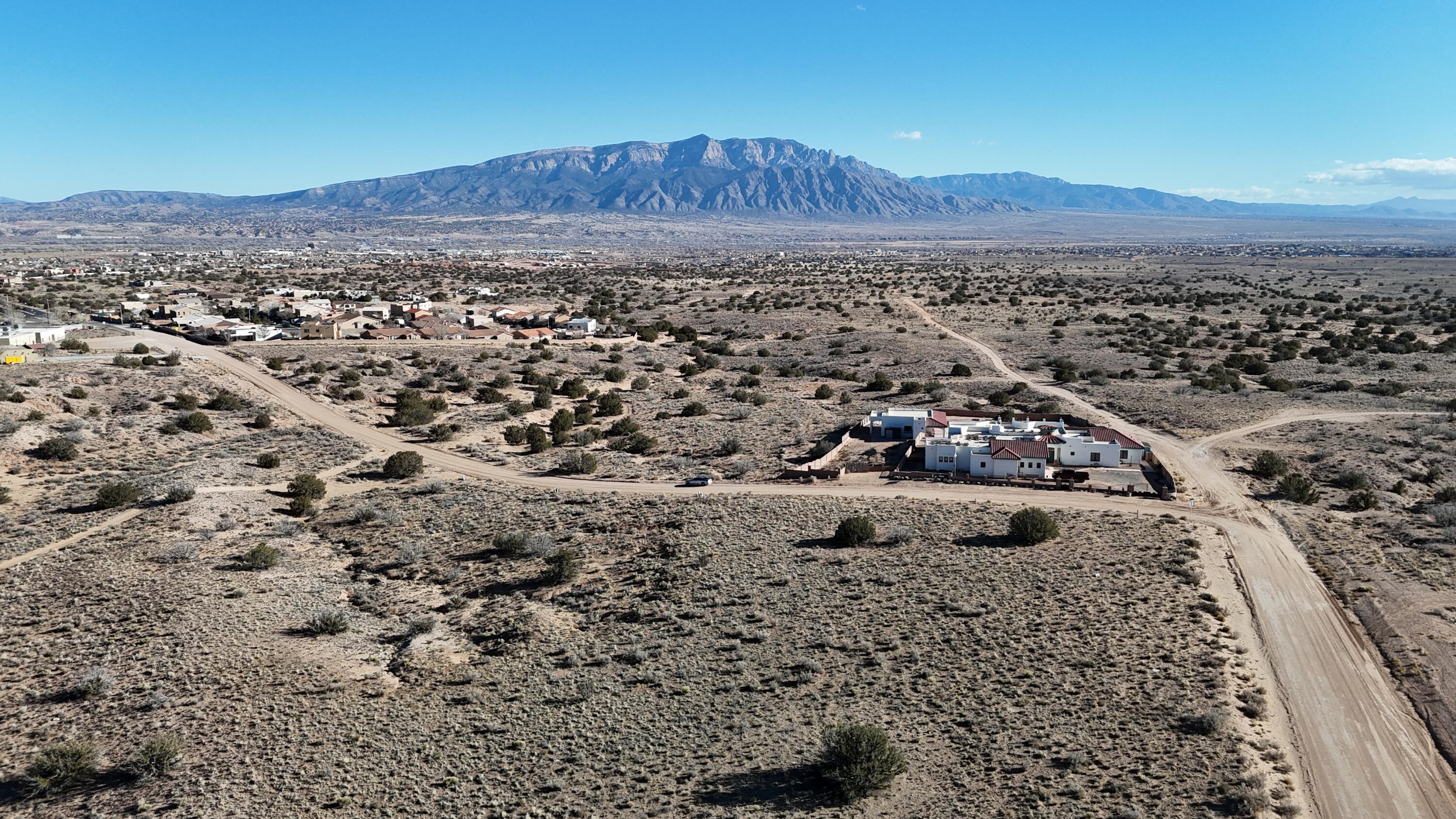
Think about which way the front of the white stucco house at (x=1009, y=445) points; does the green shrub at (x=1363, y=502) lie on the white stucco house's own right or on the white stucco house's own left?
on the white stucco house's own left

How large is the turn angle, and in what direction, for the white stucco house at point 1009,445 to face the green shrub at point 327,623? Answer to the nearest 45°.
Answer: approximately 45° to its right

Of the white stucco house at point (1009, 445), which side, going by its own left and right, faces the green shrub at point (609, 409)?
right

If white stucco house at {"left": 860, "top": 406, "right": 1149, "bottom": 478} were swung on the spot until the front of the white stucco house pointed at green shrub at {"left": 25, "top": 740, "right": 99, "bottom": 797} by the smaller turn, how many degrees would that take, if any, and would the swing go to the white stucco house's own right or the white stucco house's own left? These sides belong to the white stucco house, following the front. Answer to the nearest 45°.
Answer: approximately 45° to the white stucco house's own right

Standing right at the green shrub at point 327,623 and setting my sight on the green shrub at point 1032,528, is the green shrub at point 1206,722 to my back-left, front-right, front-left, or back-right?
front-right

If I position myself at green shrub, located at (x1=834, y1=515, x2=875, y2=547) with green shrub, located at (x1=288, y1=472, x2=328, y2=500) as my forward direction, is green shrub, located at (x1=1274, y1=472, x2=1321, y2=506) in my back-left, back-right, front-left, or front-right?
back-right

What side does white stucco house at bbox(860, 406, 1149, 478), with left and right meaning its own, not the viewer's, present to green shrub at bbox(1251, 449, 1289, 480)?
left

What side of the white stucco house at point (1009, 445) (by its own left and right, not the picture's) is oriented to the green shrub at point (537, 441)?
right

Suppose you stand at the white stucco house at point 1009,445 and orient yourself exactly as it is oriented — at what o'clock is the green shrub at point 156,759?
The green shrub is roughly at 1 o'clock from the white stucco house.

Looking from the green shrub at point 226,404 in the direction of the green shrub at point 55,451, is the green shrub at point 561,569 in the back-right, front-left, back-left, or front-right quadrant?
front-left

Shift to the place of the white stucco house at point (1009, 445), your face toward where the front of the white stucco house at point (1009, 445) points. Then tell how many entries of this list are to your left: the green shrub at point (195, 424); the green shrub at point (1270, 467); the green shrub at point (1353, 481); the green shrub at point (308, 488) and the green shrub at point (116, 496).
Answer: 2

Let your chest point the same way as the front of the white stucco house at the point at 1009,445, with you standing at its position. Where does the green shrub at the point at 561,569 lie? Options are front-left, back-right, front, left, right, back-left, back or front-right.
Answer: front-right

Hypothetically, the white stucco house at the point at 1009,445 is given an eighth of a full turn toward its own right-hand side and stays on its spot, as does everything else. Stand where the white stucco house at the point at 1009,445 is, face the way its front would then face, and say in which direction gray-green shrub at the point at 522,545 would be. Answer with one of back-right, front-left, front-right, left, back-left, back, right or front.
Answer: front

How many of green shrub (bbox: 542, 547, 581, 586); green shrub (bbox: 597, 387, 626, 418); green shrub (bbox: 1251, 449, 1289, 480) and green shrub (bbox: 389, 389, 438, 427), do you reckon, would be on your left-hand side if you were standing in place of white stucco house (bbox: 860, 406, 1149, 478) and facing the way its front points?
1

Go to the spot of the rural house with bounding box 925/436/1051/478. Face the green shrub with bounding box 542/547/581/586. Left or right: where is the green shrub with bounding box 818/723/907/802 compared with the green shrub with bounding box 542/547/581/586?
left

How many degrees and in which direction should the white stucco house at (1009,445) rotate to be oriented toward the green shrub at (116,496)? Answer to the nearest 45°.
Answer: approximately 45° to its right

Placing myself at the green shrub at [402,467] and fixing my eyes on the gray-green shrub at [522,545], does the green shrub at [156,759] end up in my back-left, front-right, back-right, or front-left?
front-right

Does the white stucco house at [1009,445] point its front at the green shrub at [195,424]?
no

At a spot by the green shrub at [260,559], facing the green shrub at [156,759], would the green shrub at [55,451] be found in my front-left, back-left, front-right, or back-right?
back-right

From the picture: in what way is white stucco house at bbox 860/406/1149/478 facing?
toward the camera
